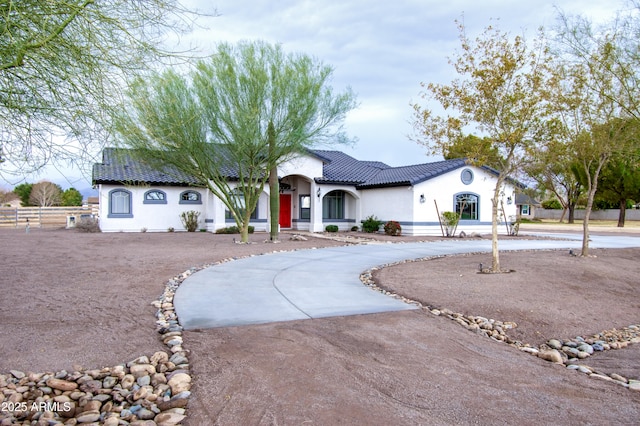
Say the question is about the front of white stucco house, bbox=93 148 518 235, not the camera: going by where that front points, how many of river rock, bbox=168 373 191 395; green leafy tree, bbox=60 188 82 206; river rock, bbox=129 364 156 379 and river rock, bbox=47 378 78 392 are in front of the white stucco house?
3

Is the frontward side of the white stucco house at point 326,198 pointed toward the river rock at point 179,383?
yes

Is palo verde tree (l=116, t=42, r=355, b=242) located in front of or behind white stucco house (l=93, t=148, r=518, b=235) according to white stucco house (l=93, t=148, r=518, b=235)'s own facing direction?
in front

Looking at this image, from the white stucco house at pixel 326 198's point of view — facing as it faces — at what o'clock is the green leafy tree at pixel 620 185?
The green leafy tree is roughly at 8 o'clock from the white stucco house.

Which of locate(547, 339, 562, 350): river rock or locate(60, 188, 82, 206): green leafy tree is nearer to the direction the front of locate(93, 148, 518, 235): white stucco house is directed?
the river rock

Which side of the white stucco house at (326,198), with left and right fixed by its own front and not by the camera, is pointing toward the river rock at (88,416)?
front

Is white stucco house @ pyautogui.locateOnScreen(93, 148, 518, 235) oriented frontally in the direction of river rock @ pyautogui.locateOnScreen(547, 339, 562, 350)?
yes

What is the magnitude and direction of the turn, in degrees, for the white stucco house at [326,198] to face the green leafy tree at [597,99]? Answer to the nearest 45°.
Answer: approximately 45° to its left

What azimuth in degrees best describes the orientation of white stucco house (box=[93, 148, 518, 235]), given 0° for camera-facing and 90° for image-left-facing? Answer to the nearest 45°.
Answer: approximately 0°

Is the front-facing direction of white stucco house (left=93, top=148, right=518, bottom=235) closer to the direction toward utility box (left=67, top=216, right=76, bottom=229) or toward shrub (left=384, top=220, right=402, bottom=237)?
the shrub

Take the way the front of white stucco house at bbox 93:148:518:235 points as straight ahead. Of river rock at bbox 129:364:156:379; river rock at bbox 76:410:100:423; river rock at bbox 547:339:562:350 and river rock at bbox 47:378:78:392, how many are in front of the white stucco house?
4

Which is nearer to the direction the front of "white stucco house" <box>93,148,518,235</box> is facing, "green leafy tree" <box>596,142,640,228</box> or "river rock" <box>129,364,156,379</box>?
the river rock

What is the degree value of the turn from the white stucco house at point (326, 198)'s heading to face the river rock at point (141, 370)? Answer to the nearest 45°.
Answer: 0° — it already faces it

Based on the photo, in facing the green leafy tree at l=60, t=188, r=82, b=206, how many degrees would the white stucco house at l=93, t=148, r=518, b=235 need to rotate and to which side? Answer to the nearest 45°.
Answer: approximately 135° to its right

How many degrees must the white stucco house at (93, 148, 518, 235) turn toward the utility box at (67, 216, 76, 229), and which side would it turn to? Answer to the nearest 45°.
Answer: approximately 90° to its right
